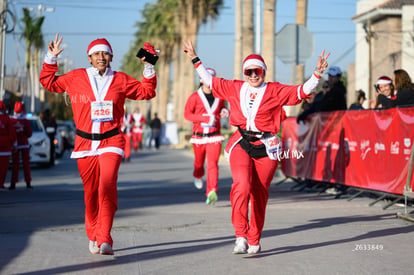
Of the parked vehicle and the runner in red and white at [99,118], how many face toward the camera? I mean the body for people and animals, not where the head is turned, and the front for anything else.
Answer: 2

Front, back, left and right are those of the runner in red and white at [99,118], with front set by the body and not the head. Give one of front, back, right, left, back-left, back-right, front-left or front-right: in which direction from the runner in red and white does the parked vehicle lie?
back

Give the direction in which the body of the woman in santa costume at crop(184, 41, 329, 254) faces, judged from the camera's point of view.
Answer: toward the camera

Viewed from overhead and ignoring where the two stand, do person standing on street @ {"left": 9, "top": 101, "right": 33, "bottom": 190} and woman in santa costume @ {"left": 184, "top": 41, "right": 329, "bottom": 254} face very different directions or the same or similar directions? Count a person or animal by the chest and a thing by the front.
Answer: very different directions

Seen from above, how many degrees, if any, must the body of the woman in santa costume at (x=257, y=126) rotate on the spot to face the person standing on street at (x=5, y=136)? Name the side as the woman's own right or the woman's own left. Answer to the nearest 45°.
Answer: approximately 135° to the woman's own right

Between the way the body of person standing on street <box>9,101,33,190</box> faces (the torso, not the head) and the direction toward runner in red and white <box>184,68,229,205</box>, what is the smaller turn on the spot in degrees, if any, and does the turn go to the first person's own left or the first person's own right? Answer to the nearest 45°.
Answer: approximately 135° to the first person's own right

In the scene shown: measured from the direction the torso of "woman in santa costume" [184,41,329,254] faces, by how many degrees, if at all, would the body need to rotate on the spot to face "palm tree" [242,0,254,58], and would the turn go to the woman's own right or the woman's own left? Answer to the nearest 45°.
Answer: approximately 180°

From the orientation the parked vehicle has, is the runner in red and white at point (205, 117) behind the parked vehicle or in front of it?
in front

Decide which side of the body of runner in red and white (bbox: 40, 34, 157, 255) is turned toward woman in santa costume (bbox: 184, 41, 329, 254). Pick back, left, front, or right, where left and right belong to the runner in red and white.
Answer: left

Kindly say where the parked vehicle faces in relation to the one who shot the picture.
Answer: facing the viewer

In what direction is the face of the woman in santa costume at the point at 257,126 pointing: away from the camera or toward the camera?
toward the camera

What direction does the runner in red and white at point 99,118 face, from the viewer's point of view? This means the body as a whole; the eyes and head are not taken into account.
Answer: toward the camera

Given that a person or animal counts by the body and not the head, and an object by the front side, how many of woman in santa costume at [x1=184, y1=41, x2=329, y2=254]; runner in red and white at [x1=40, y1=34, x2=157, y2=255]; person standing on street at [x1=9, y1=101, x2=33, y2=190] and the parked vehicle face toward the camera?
3
